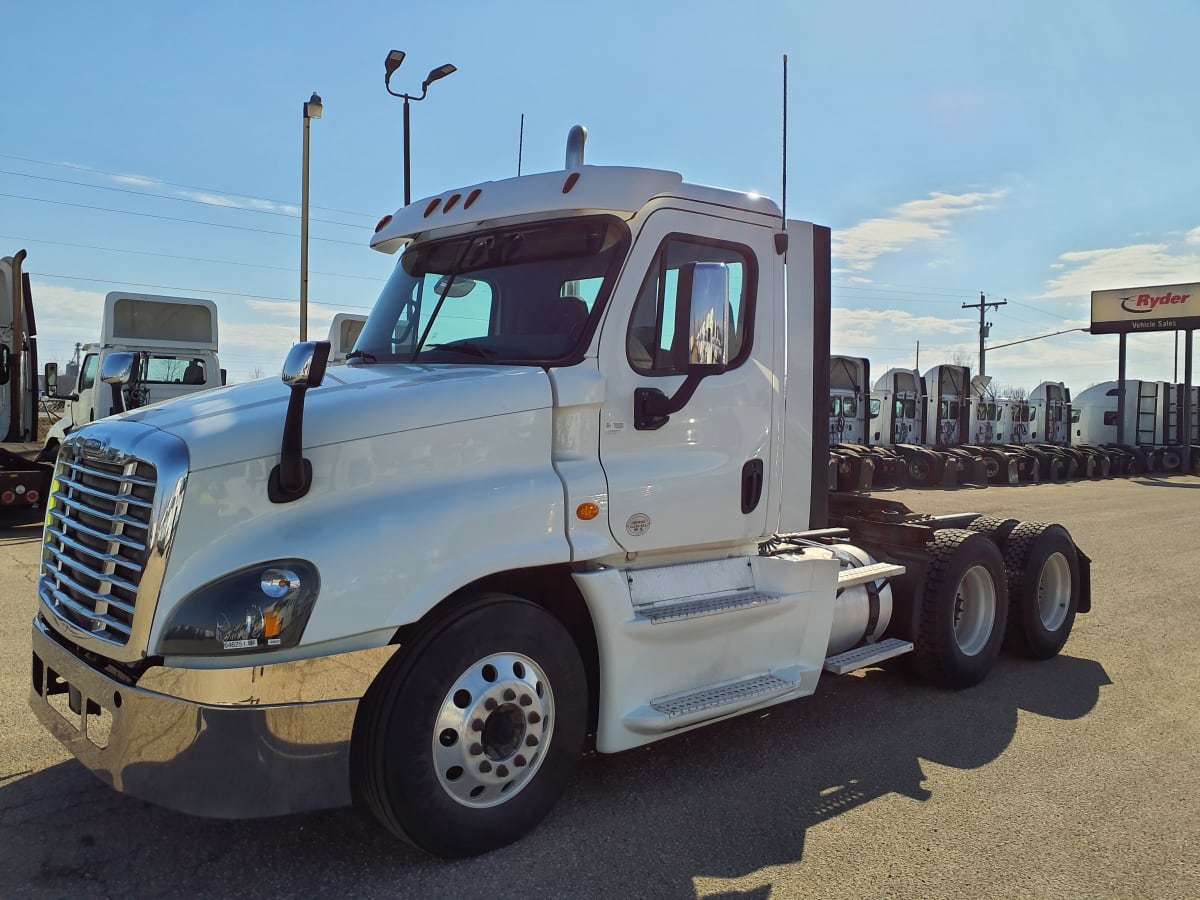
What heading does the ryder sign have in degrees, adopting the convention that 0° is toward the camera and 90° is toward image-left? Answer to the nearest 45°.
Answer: approximately 0°

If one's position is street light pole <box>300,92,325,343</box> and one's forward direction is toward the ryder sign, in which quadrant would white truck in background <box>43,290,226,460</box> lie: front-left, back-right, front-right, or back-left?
back-right

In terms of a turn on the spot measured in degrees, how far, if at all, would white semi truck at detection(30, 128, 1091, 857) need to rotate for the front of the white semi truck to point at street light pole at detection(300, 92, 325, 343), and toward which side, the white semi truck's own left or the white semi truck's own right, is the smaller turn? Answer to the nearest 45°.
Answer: approximately 135° to the white semi truck's own right

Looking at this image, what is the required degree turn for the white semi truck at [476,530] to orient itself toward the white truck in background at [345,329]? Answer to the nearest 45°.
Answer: approximately 135° to its right

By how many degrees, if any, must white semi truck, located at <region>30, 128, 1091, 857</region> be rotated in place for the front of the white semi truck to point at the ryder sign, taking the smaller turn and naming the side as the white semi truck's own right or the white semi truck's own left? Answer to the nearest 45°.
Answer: approximately 180°

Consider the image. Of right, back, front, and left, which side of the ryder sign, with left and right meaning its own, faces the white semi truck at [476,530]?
front
